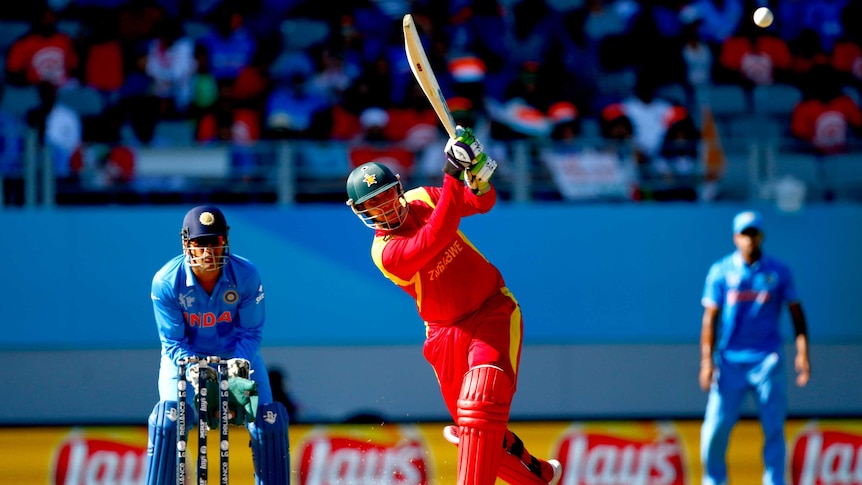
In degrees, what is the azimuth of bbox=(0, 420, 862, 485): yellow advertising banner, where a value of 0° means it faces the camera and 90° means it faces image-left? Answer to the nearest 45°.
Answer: approximately 0°

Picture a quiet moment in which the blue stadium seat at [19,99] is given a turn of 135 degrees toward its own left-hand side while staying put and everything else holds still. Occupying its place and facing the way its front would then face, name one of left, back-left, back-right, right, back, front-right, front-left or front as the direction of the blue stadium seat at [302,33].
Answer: front-right

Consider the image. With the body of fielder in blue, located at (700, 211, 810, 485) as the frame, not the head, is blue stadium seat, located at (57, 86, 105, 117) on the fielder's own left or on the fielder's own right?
on the fielder's own right

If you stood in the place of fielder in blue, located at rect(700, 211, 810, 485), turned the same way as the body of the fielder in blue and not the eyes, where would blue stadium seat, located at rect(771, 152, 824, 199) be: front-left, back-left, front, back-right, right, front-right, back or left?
back

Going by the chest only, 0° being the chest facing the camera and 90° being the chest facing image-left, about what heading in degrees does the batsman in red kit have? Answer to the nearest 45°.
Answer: approximately 0°

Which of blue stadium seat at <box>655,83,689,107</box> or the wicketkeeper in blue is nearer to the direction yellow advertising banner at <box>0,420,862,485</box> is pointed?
the wicketkeeper in blue

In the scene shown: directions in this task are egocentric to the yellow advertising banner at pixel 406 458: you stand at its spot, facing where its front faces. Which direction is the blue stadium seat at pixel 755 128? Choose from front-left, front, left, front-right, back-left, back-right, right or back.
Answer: back-left

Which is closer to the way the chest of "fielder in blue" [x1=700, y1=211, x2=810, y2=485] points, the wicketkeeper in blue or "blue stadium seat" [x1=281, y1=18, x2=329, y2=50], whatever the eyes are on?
the wicketkeeper in blue

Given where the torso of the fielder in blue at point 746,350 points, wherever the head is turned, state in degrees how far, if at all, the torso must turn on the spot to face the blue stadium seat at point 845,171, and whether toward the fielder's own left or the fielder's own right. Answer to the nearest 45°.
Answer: approximately 180°
